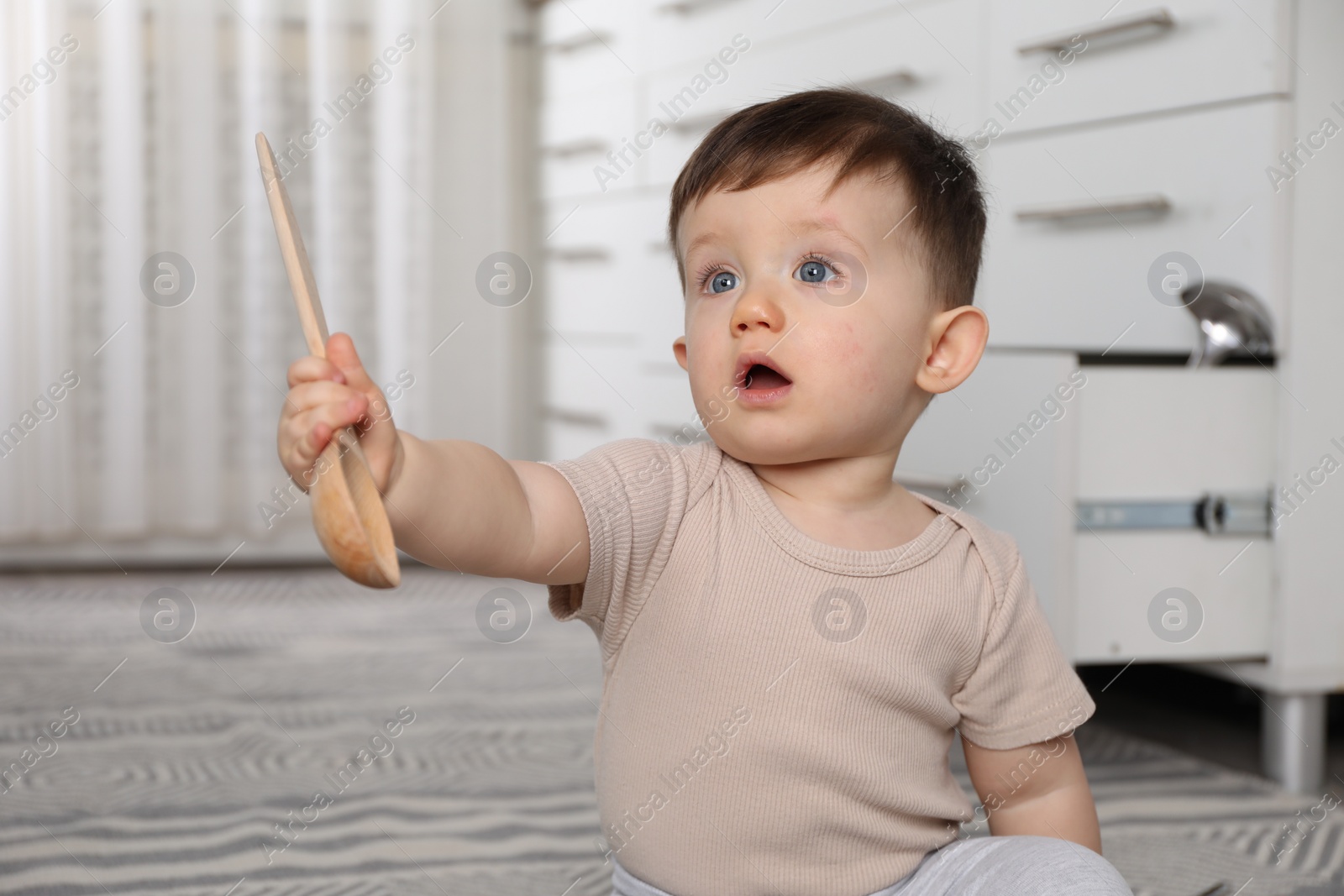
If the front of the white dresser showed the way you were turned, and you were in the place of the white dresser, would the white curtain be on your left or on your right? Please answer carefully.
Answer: on your right

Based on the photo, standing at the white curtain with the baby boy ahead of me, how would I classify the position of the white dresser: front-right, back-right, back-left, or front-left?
front-left

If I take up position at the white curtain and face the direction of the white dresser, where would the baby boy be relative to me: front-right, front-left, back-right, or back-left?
front-right

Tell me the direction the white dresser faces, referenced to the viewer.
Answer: facing the viewer and to the left of the viewer

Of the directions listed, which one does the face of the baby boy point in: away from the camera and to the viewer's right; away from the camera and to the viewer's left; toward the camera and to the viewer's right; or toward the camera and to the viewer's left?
toward the camera and to the viewer's left
